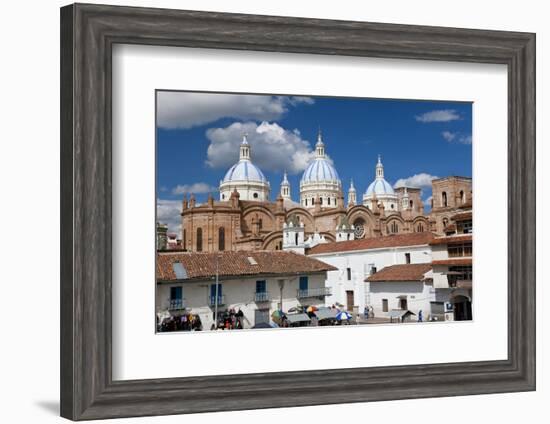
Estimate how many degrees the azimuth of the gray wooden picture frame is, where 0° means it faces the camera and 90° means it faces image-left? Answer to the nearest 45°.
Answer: approximately 315°
